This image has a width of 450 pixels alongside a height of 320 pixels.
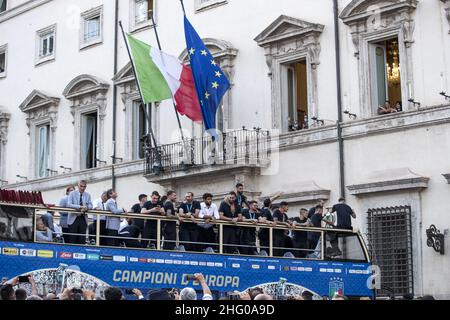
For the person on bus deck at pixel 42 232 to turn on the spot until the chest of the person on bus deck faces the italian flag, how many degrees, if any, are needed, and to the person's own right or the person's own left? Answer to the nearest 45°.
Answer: approximately 135° to the person's own left

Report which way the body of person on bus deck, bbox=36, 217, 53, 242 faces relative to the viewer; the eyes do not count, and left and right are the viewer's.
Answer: facing the viewer and to the right of the viewer

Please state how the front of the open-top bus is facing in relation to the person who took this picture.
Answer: facing to the right of the viewer

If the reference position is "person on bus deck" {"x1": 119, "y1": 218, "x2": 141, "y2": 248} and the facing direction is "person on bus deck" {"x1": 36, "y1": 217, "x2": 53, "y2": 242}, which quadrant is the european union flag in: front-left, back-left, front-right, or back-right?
back-right

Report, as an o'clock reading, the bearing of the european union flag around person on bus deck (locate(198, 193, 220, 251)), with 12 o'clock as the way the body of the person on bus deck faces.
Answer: The european union flag is roughly at 6 o'clock from the person on bus deck.

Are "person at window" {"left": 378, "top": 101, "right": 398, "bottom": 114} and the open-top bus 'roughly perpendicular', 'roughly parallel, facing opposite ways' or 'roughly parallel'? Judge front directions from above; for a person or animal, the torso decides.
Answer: roughly perpendicular

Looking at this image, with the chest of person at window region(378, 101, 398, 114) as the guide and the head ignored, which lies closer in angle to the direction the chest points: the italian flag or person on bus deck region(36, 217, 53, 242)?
the person on bus deck

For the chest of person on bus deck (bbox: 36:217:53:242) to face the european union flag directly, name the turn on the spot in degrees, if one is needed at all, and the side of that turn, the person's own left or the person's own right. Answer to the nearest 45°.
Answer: approximately 90° to the person's own left

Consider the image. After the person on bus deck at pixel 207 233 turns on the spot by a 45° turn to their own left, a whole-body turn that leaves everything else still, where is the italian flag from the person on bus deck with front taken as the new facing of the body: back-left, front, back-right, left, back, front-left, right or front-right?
back-left

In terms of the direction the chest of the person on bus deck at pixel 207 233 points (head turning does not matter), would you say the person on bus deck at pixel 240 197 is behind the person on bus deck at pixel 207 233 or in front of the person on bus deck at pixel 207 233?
behind

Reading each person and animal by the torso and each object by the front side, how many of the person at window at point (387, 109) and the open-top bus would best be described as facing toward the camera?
1

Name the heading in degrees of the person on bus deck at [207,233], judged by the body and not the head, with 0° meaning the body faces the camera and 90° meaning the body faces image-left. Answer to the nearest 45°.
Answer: approximately 0°

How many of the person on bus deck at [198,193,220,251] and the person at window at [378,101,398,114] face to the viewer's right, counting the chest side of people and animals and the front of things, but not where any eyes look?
0

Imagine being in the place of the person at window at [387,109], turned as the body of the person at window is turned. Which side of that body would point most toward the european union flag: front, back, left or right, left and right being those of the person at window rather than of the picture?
right

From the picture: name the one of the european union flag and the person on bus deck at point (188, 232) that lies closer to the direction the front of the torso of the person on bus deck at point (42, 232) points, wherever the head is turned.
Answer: the person on bus deck
